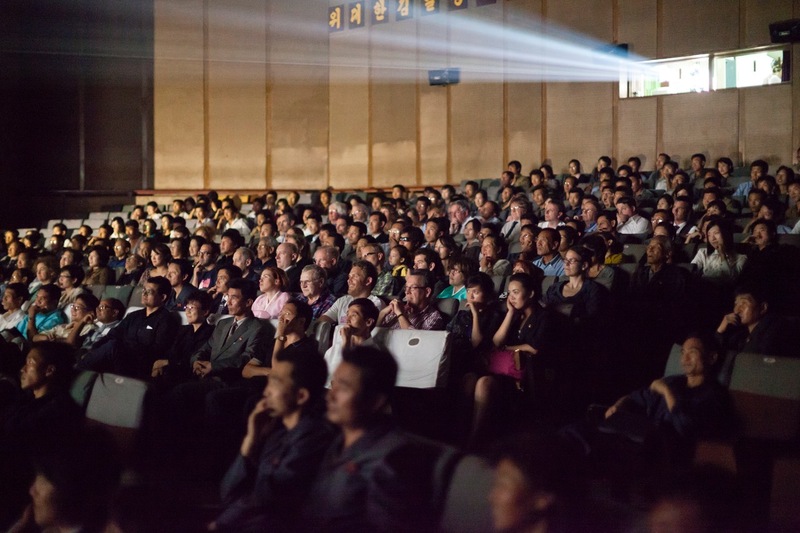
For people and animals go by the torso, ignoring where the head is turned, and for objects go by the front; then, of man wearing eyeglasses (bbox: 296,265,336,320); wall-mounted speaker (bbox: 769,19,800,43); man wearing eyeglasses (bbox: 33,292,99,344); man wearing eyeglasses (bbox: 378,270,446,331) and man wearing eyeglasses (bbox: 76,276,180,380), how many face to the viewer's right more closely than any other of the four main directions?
0

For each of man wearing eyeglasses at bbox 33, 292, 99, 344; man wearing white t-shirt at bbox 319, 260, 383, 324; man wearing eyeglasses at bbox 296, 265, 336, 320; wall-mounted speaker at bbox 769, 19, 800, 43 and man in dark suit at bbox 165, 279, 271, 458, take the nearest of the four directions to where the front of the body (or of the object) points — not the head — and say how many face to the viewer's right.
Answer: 0

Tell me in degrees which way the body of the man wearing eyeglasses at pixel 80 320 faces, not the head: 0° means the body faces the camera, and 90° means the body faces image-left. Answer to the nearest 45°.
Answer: approximately 45°

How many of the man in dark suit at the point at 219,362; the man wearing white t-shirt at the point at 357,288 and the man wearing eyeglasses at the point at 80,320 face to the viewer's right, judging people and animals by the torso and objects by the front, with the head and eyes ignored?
0

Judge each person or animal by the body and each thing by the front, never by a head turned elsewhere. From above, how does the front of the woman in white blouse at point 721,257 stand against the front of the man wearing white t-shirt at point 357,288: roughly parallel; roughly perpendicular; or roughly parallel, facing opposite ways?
roughly parallel

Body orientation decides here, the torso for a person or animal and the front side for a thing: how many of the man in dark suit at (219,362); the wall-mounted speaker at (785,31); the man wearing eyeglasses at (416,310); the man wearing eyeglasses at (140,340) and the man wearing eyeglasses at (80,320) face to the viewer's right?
0

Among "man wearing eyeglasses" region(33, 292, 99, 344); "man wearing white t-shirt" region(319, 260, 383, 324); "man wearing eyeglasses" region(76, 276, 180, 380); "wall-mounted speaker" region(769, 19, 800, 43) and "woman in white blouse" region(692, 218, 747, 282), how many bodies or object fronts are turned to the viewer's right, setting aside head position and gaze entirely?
0

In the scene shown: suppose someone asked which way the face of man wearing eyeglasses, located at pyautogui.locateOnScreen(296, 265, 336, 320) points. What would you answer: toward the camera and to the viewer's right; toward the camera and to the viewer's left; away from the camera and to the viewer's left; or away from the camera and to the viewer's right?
toward the camera and to the viewer's left

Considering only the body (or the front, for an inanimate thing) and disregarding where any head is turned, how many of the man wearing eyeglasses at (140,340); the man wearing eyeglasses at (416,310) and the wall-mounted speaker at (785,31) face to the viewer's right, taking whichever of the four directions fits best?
0

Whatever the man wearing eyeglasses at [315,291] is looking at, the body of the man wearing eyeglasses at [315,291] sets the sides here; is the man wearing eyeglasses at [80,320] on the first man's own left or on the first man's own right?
on the first man's own right

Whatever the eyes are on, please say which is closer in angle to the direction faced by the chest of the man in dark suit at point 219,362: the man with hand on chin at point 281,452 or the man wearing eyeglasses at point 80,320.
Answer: the man with hand on chin

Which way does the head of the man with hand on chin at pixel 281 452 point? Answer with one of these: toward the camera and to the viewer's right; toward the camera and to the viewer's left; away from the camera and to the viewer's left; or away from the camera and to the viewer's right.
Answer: toward the camera and to the viewer's left

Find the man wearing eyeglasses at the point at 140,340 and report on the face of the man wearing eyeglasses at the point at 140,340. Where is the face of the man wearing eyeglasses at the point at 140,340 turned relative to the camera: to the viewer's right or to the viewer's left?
to the viewer's left

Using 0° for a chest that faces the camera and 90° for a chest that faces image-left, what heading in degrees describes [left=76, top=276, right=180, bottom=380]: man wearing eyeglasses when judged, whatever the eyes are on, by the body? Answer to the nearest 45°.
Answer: approximately 45°

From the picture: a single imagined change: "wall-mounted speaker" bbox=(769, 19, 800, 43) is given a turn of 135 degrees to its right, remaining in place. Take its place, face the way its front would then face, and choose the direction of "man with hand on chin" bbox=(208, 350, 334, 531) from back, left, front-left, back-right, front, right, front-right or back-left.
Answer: back

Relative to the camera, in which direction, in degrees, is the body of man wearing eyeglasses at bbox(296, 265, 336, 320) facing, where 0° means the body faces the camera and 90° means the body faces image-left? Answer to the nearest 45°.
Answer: approximately 45°

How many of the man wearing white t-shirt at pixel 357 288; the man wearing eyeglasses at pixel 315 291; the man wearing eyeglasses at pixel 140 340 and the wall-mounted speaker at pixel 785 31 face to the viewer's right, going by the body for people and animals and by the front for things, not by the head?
0

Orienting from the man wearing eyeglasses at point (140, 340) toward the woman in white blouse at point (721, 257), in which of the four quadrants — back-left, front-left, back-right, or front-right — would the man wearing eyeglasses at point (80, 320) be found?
back-left
